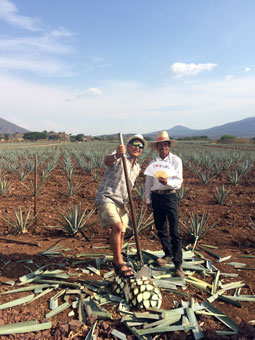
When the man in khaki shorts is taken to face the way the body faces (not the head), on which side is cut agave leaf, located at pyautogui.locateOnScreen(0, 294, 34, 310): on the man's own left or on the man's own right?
on the man's own right

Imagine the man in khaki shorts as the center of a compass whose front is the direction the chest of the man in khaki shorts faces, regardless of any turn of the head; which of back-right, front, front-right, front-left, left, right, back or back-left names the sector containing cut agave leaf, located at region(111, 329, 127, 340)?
front-right

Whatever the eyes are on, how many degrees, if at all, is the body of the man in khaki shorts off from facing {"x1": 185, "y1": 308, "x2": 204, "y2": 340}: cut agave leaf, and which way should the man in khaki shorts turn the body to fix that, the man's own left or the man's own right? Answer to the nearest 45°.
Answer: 0° — they already face it

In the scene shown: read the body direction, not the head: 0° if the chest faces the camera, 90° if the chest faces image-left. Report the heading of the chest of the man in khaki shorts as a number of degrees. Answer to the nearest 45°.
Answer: approximately 315°

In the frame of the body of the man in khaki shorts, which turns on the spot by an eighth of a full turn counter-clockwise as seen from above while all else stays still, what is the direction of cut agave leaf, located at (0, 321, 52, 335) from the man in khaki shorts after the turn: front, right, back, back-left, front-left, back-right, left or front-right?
back-right

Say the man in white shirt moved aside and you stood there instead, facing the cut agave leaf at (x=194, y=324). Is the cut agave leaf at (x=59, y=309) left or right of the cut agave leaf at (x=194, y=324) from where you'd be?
right

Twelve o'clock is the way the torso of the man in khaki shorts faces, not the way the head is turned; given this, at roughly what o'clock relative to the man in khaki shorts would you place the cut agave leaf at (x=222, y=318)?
The cut agave leaf is roughly at 12 o'clock from the man in khaki shorts.

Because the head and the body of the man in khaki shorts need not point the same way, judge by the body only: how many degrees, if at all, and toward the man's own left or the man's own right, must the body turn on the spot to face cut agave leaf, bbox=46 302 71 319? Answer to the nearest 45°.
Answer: approximately 90° to the man's own right
